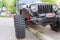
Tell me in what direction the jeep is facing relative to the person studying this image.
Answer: facing the viewer and to the right of the viewer
